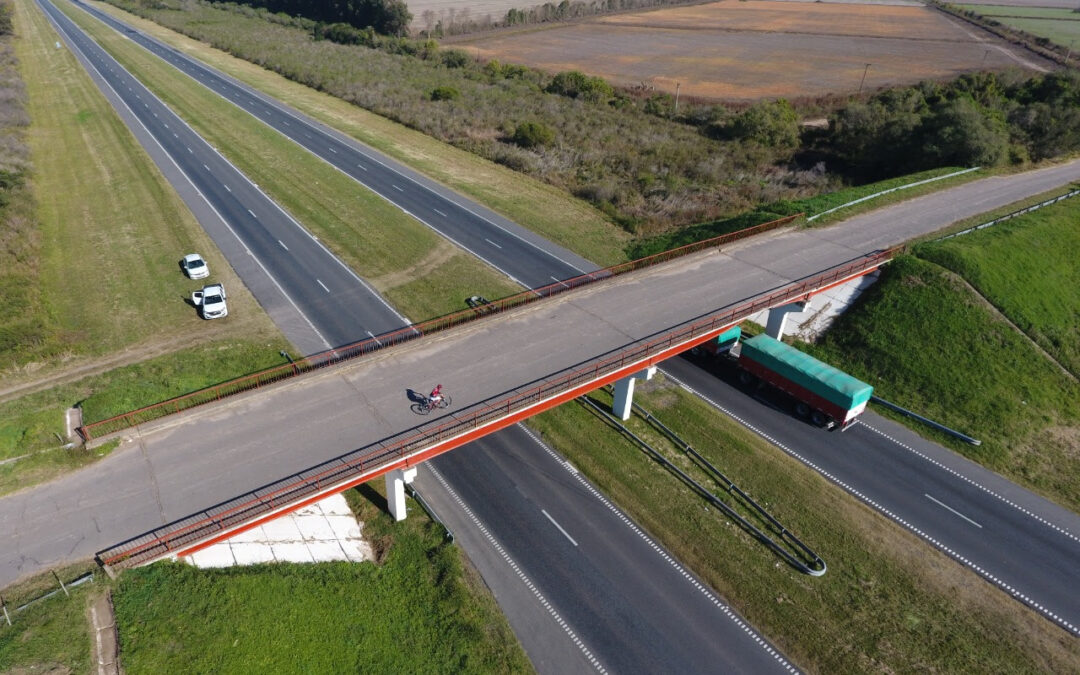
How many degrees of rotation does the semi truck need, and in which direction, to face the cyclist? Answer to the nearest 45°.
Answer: approximately 90° to its left

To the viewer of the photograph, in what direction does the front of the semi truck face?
facing away from the viewer and to the left of the viewer

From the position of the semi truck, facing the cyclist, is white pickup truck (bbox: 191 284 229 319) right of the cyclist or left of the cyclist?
right

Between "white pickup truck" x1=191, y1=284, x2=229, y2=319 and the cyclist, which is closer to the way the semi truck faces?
the white pickup truck

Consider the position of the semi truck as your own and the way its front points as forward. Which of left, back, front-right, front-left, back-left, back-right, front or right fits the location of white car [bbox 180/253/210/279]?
front-left

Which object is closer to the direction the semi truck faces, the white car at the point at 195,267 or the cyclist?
the white car
